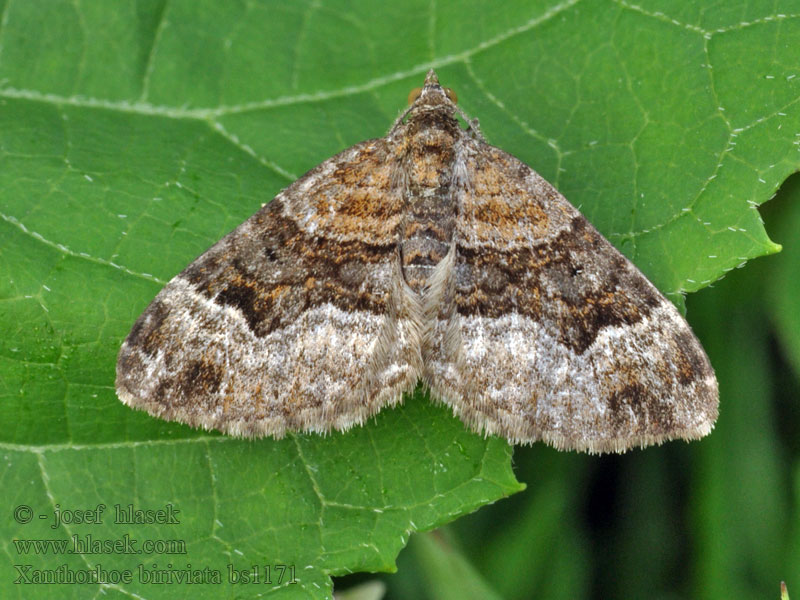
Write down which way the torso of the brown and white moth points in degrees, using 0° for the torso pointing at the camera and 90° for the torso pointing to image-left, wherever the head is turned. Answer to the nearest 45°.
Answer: approximately 180°

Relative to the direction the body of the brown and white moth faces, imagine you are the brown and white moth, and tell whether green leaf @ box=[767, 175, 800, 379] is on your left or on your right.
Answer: on your right
